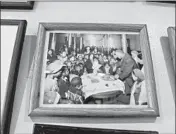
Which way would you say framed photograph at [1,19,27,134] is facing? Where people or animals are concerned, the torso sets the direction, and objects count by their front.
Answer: toward the camera

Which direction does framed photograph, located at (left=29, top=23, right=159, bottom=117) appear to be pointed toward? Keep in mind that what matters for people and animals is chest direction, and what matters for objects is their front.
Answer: toward the camera

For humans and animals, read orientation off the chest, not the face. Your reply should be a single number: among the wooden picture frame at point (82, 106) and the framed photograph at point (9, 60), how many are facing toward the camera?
2

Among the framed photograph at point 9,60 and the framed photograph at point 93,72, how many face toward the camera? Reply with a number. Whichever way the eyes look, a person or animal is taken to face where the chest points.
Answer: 2
